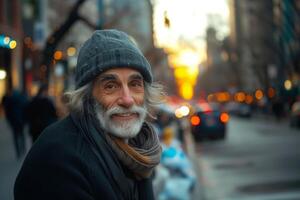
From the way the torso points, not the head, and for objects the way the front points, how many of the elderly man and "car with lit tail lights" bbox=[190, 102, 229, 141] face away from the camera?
1

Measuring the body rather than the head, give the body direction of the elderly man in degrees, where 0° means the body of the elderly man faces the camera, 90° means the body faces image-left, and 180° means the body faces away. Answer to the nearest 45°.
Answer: approximately 315°

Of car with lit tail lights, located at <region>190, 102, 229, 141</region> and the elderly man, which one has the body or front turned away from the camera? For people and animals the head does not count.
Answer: the car with lit tail lights

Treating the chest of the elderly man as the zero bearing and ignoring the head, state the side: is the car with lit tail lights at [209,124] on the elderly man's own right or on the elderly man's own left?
on the elderly man's own left

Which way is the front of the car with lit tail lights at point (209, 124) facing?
away from the camera

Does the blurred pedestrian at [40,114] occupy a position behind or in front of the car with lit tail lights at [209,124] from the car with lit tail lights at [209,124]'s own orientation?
behind

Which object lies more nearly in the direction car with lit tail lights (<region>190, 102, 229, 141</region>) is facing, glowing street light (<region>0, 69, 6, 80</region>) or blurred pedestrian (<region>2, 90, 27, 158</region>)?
the glowing street light

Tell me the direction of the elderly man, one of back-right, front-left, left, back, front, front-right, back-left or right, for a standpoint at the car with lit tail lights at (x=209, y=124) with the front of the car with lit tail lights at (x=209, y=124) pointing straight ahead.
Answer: back

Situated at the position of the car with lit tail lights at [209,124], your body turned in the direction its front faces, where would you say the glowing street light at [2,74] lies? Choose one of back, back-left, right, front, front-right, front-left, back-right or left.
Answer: left

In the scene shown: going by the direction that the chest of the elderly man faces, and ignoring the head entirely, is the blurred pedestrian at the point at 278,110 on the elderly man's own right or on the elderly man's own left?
on the elderly man's own left
